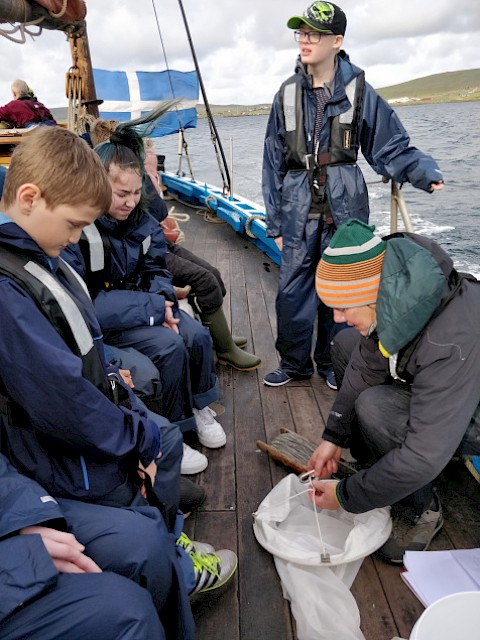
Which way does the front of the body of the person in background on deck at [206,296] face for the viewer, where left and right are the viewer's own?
facing to the right of the viewer

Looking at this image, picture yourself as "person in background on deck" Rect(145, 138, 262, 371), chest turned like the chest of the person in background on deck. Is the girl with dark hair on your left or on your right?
on your right

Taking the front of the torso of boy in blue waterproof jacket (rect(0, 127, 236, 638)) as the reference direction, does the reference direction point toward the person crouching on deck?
yes

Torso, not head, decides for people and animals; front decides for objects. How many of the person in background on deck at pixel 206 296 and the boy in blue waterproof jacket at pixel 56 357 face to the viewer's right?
2

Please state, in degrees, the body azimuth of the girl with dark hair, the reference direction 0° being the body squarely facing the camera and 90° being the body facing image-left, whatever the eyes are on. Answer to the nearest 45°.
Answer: approximately 315°

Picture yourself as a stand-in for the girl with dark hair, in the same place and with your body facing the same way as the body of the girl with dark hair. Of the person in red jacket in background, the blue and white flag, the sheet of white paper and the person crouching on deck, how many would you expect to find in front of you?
2

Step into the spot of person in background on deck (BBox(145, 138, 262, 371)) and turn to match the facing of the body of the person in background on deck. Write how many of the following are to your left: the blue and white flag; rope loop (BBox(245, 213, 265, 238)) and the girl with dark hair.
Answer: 2

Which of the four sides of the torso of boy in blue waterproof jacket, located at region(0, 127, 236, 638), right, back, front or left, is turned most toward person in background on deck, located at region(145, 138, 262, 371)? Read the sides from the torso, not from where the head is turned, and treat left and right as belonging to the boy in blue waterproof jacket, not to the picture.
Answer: left

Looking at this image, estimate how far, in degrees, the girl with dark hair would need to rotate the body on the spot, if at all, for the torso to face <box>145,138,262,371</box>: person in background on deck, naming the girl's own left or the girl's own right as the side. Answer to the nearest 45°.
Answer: approximately 90° to the girl's own left

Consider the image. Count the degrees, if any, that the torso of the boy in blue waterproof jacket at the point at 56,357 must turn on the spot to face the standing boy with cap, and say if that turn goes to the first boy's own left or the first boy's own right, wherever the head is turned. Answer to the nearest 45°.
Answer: approximately 45° to the first boy's own left

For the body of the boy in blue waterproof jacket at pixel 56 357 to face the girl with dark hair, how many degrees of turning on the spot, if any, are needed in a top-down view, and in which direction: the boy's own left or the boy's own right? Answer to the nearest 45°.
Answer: approximately 90° to the boy's own left

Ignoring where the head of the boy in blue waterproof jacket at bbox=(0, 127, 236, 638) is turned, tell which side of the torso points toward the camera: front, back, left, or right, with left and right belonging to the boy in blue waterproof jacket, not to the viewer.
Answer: right
